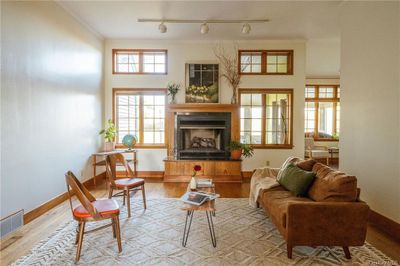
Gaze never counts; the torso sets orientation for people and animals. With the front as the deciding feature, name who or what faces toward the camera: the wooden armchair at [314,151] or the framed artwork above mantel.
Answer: the framed artwork above mantel

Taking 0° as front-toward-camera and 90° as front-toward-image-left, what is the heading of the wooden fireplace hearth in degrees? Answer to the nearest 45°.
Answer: approximately 0°

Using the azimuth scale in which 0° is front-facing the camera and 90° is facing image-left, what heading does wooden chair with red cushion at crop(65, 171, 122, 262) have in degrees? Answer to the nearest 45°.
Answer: approximately 270°

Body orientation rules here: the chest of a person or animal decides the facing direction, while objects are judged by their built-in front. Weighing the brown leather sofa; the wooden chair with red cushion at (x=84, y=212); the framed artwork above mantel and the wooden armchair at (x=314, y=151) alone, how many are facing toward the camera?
1

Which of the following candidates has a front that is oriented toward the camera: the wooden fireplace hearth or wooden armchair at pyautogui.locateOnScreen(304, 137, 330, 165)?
the wooden fireplace hearth

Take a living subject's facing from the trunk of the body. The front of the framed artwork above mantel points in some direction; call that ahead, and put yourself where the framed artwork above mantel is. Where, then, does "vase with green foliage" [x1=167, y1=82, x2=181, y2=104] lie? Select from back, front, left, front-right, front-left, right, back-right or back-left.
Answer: right

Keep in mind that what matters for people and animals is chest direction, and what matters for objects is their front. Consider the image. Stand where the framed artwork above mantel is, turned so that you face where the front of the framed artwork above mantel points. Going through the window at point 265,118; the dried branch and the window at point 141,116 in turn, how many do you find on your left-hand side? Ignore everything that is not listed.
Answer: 2

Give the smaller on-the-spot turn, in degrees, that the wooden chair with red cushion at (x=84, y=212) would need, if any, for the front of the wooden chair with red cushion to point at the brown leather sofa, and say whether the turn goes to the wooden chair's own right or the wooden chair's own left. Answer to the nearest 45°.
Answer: approximately 45° to the wooden chair's own right

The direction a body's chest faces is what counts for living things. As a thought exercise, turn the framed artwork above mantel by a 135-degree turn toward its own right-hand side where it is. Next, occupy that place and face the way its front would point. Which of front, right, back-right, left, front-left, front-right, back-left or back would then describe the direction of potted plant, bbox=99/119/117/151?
front-left

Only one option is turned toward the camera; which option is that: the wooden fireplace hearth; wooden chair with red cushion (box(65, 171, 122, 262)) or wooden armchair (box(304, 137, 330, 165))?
the wooden fireplace hearth

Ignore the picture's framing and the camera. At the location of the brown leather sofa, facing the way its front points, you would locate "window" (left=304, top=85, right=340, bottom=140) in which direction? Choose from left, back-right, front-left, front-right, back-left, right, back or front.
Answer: right

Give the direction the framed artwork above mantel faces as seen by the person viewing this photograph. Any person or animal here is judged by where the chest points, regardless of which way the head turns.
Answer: facing the viewer

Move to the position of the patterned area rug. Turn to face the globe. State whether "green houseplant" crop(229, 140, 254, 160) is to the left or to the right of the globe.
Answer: right

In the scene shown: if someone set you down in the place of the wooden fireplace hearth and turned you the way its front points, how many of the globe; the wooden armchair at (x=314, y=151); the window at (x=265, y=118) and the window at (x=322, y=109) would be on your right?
1

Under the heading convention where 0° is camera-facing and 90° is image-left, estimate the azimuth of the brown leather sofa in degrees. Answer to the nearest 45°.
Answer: approximately 90°
